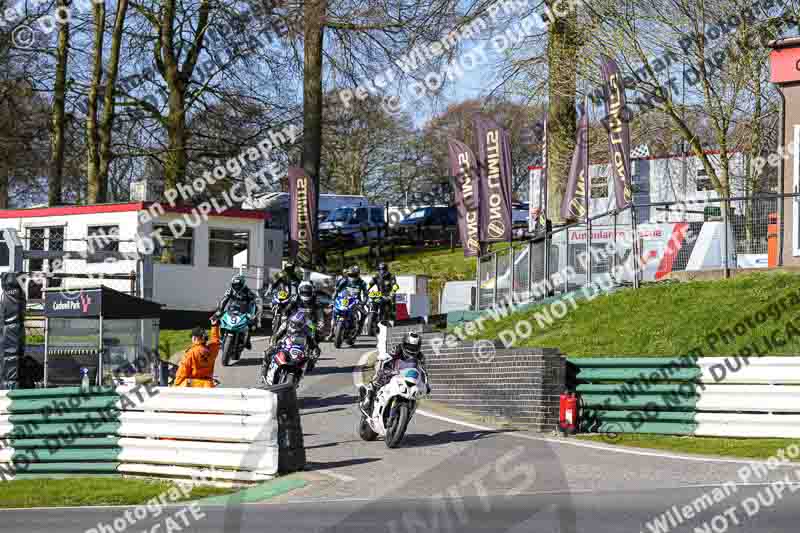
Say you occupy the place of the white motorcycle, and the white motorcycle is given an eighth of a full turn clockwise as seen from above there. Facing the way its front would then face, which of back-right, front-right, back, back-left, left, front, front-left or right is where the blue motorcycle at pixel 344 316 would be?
back

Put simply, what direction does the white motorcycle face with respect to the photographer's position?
facing the viewer and to the right of the viewer

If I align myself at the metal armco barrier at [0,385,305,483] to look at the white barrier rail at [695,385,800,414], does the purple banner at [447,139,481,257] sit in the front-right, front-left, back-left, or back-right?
front-left

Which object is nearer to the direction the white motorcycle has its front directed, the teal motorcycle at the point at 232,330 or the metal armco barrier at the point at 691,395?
the metal armco barrier

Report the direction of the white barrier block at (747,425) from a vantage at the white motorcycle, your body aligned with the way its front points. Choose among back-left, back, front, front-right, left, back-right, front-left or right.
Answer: front-left

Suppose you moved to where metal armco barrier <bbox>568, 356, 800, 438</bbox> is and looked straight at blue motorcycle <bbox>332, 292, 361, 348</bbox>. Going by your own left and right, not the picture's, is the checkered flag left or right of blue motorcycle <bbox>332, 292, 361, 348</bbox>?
right

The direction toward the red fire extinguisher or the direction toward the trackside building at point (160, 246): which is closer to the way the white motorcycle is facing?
the red fire extinguisher

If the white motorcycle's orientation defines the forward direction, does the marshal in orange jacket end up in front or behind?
behind

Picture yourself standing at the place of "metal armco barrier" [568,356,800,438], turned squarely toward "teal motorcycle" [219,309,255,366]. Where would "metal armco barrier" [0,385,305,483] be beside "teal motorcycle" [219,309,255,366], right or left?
left

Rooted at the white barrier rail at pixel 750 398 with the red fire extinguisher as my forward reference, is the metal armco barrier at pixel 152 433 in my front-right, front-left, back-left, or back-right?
front-left

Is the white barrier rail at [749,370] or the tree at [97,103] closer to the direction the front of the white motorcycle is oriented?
the white barrier rail

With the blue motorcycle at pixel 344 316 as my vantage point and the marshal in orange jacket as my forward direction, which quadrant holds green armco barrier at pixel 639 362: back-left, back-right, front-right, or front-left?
front-left

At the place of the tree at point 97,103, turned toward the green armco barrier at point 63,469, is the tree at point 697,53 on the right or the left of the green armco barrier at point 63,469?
left
